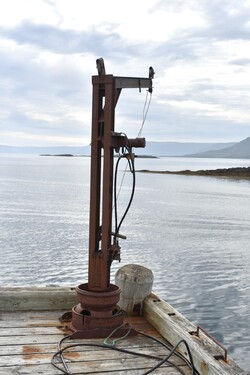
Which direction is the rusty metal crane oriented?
to the viewer's right
